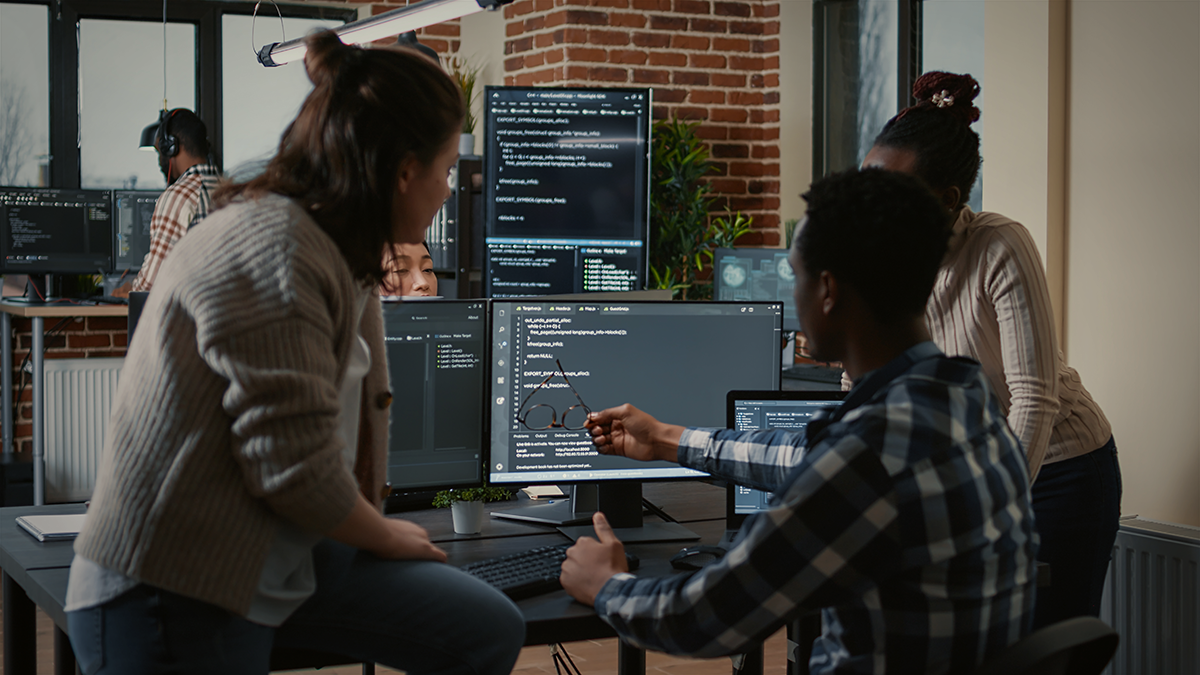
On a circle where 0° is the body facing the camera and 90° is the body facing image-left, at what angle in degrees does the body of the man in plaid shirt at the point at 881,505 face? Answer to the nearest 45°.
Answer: approximately 135°

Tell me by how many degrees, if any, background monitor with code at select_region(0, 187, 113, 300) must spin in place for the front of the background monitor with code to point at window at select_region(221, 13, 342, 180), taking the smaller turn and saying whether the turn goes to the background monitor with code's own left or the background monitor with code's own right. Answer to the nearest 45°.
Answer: approximately 135° to the background monitor with code's own left

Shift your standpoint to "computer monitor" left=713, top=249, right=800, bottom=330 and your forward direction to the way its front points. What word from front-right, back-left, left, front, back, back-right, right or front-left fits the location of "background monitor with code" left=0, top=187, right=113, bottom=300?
right

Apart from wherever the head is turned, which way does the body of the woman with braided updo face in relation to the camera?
to the viewer's left

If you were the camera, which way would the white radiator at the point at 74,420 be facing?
facing the viewer

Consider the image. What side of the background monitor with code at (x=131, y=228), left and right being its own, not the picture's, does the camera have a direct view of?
front

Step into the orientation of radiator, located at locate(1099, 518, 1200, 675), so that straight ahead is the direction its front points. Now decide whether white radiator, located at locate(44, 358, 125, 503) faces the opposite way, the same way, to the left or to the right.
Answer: to the left

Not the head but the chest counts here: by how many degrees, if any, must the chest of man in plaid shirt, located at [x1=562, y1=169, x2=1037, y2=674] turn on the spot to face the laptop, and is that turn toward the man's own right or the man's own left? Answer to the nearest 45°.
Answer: approximately 45° to the man's own right

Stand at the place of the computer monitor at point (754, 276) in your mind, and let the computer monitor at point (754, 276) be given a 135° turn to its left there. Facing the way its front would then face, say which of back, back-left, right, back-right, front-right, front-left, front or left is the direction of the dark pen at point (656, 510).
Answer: back-right

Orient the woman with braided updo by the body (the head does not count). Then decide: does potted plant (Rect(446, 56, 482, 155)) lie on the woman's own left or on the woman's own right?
on the woman's own right

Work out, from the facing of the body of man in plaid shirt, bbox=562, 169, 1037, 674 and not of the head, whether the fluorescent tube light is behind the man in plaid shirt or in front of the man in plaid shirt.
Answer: in front

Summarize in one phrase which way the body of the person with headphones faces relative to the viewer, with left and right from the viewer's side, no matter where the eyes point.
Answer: facing away from the viewer and to the left of the viewer

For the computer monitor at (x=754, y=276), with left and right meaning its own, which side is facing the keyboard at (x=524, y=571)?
front

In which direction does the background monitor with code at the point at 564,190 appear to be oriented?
toward the camera

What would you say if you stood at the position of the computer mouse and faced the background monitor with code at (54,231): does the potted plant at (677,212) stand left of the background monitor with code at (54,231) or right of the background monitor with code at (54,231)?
right

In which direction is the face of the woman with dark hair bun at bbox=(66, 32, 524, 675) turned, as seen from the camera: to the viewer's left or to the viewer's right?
to the viewer's right

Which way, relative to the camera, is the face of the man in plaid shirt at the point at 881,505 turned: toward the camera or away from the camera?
away from the camera

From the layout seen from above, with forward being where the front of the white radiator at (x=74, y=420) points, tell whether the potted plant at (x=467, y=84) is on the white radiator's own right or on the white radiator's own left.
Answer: on the white radiator's own left
